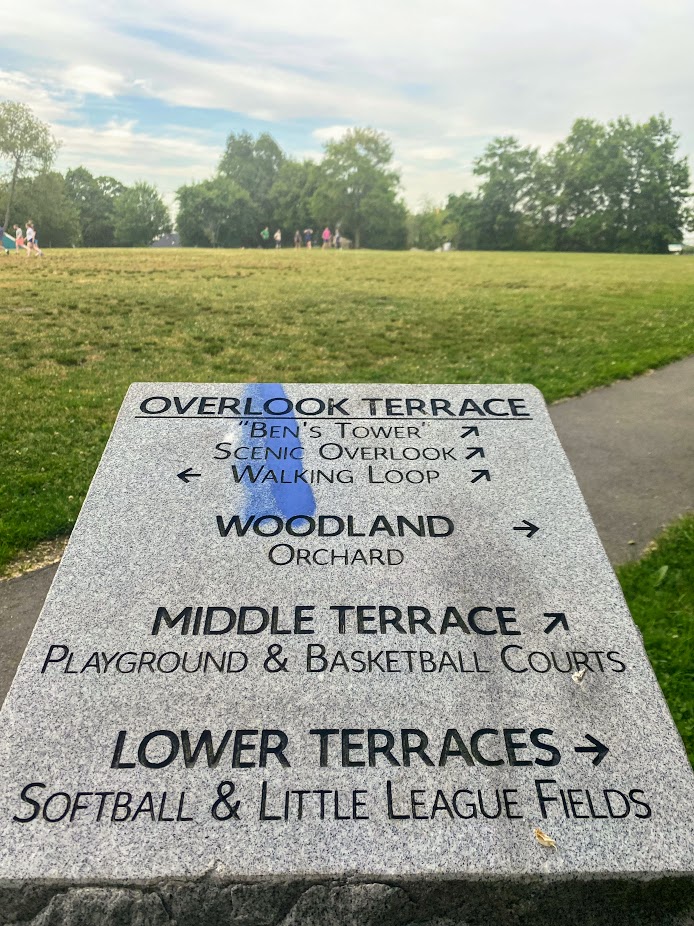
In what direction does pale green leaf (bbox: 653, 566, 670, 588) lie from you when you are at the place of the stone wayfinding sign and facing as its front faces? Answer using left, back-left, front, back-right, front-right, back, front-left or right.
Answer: back-left

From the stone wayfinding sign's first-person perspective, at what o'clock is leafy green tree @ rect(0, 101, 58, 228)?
The leafy green tree is roughly at 5 o'clock from the stone wayfinding sign.

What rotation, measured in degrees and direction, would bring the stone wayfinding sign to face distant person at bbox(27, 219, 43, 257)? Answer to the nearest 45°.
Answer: approximately 135° to its right

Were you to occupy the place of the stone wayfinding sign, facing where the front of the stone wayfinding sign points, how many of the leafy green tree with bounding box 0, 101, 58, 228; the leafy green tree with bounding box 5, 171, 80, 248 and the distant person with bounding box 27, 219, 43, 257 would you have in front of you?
0

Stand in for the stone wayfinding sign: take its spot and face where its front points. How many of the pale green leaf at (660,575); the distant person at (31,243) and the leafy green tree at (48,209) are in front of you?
0

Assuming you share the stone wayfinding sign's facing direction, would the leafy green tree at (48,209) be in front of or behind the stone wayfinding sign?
behind

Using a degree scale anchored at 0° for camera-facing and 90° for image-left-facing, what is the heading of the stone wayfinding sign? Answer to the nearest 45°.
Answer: approximately 0°

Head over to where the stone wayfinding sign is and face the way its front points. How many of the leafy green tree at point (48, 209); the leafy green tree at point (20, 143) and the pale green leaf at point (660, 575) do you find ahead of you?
0

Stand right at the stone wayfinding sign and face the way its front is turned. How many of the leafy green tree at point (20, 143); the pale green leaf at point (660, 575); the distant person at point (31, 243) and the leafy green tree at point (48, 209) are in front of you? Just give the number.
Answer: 0
